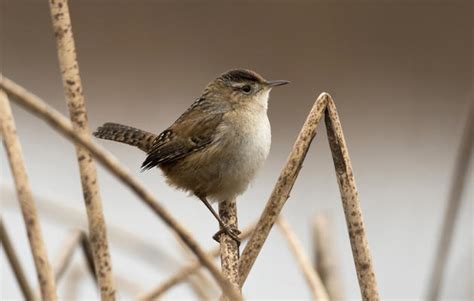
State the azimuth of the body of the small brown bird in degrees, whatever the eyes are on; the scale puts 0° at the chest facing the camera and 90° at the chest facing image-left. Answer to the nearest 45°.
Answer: approximately 270°

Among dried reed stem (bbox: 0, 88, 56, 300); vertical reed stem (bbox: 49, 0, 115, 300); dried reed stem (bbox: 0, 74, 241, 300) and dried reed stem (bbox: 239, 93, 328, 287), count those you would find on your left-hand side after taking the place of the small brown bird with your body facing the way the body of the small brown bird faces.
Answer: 0

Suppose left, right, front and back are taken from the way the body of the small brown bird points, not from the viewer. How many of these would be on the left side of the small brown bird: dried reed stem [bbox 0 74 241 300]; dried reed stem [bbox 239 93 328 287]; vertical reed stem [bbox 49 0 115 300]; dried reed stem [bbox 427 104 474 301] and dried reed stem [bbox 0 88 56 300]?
0

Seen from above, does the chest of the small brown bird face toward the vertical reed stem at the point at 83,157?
no

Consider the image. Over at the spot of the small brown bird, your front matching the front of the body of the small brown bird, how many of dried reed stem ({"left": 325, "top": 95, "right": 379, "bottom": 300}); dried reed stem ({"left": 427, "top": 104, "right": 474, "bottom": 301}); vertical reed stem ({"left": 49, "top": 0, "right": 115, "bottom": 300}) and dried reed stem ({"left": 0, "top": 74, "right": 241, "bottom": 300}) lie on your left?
0
